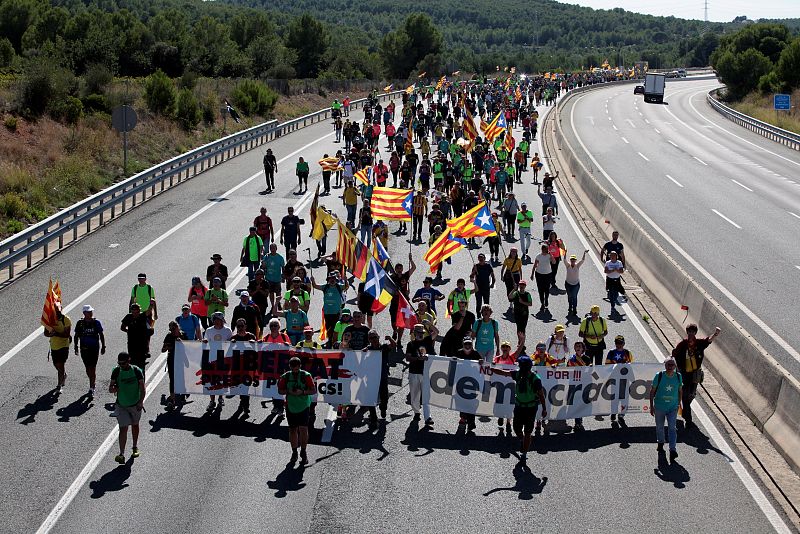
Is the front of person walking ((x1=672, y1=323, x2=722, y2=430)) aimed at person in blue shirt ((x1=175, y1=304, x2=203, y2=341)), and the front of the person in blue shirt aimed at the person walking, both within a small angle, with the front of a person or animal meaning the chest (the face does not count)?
no

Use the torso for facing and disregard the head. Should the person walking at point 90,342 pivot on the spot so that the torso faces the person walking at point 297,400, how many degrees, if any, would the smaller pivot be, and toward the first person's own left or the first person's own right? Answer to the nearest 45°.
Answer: approximately 45° to the first person's own left

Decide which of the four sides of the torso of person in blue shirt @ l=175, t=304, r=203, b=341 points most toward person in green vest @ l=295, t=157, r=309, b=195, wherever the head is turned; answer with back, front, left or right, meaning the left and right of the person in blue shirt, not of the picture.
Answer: back

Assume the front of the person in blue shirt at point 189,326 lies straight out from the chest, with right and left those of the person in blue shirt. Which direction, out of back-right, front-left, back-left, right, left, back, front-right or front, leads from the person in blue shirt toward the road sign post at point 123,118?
back

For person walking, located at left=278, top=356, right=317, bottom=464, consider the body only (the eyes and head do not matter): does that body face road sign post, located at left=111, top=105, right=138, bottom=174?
no

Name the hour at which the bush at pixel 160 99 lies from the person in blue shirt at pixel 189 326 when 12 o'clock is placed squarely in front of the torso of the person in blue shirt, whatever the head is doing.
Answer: The bush is roughly at 6 o'clock from the person in blue shirt.

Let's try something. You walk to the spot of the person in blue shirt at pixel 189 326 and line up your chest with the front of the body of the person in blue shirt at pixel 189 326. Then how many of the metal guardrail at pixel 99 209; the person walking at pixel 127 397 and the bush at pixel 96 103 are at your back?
2

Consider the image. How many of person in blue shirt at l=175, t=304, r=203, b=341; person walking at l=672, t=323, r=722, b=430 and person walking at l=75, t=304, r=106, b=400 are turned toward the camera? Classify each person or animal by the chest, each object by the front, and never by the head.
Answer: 3

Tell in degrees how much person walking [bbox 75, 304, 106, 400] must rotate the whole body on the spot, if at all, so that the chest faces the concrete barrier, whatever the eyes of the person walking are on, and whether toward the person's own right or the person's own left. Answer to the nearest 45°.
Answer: approximately 90° to the person's own left

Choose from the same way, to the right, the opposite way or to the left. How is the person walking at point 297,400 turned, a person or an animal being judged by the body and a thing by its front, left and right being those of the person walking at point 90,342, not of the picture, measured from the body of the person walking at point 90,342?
the same way

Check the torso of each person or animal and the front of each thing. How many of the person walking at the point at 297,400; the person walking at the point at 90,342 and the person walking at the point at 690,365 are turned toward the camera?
3

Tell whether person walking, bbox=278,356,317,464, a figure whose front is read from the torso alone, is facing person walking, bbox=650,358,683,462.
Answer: no

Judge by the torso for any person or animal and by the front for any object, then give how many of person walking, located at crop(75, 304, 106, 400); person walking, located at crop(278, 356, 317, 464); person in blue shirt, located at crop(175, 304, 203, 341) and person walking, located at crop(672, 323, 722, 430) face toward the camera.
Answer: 4

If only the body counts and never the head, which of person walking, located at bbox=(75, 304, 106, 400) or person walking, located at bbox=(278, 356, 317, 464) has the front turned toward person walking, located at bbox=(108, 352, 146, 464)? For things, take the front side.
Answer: person walking, located at bbox=(75, 304, 106, 400)

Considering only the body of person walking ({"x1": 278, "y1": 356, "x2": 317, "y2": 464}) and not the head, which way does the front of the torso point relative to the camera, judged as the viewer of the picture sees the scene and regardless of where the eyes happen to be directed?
toward the camera

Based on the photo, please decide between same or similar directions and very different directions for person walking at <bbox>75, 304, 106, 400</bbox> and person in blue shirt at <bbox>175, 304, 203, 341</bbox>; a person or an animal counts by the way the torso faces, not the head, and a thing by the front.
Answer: same or similar directions

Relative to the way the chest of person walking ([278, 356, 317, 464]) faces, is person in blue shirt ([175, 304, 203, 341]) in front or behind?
behind

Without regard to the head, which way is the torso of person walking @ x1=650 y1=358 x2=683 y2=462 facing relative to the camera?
toward the camera

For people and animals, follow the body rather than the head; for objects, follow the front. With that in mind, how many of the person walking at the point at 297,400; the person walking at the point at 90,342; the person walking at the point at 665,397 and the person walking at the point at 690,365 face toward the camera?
4

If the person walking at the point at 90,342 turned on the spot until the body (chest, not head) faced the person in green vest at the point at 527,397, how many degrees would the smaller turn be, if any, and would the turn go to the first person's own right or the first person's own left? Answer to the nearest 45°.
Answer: approximately 45° to the first person's own left

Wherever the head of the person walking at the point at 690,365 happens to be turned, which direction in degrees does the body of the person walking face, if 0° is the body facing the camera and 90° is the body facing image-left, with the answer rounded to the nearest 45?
approximately 0°
